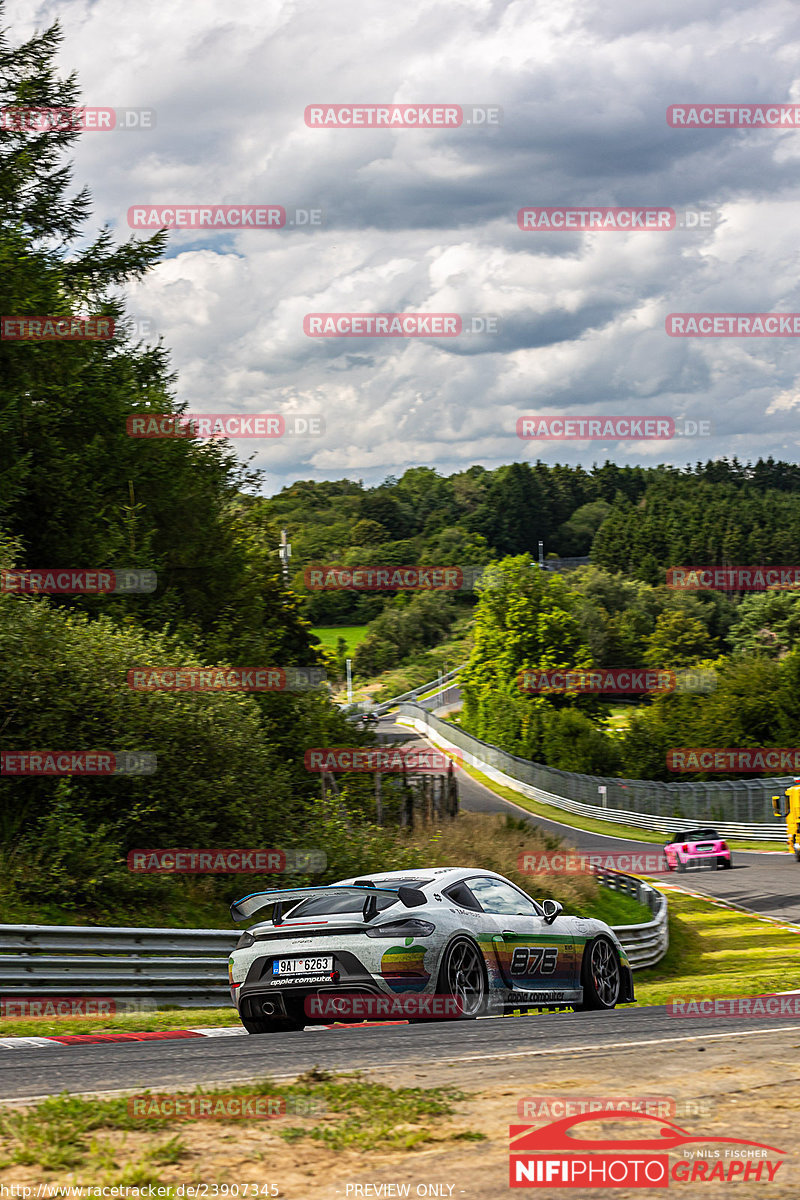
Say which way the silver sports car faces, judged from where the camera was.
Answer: facing away from the viewer and to the right of the viewer

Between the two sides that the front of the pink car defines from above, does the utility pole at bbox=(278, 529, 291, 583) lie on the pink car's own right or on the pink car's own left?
on the pink car's own left

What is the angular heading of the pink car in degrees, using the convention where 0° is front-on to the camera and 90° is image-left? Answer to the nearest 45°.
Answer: approximately 135°

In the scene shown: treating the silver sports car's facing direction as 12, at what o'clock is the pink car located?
The pink car is roughly at 11 o'clock from the silver sports car.
